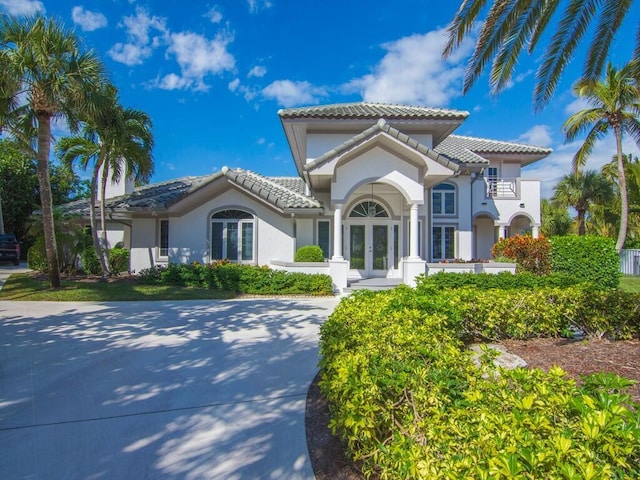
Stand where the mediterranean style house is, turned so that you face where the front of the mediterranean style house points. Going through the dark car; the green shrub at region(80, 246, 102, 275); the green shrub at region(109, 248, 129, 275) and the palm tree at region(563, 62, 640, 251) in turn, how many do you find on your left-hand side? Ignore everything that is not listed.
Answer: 1

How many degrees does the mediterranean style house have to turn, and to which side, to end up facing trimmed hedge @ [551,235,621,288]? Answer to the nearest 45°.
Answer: approximately 90° to its left

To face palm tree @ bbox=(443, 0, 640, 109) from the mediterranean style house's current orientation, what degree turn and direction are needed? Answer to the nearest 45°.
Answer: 0° — it already faces it

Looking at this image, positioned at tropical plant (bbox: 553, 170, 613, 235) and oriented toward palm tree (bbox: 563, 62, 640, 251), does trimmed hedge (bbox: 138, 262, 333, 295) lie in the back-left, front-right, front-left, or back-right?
front-right

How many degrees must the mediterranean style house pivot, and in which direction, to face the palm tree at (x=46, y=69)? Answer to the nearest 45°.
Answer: approximately 45° to its right

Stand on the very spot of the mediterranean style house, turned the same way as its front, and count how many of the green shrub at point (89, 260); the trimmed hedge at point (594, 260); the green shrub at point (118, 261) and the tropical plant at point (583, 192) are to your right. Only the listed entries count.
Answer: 2

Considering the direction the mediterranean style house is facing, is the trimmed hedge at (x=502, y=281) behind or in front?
in front

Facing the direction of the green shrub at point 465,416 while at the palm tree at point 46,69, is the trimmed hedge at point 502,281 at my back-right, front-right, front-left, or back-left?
front-left

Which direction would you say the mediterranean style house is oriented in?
toward the camera

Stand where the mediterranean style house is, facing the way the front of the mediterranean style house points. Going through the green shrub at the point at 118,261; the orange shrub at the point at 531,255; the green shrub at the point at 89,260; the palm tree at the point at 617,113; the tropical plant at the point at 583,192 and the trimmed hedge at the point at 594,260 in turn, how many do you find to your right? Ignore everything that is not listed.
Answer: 2

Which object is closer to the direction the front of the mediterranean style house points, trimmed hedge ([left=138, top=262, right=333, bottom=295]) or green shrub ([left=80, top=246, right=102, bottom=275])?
the trimmed hedge

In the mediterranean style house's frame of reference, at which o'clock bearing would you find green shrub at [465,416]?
The green shrub is roughly at 12 o'clock from the mediterranean style house.

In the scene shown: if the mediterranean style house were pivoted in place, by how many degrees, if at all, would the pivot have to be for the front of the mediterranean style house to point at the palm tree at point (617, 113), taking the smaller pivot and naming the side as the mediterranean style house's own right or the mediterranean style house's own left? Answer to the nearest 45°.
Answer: approximately 90° to the mediterranean style house's own left

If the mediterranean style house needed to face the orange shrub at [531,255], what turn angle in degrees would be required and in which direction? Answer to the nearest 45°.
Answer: approximately 90° to its left

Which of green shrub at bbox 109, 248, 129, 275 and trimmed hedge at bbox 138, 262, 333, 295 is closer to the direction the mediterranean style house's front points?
the trimmed hedge

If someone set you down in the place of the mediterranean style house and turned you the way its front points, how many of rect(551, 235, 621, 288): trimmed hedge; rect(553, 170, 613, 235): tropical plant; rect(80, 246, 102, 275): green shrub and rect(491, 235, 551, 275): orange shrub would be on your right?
1

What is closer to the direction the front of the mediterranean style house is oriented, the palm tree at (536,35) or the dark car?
the palm tree

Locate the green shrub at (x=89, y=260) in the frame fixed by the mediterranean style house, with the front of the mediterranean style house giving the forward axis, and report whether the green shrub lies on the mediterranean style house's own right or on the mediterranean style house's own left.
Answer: on the mediterranean style house's own right
